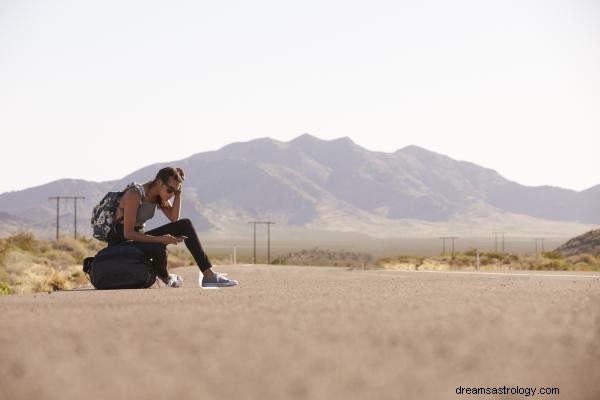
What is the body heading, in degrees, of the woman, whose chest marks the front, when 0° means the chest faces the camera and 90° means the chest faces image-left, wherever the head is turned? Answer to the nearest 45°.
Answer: approximately 270°

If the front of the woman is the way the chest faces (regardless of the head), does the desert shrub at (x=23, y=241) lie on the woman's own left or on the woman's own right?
on the woman's own left

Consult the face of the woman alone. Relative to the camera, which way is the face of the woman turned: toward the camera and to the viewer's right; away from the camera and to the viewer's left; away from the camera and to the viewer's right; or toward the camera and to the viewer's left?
toward the camera and to the viewer's right
